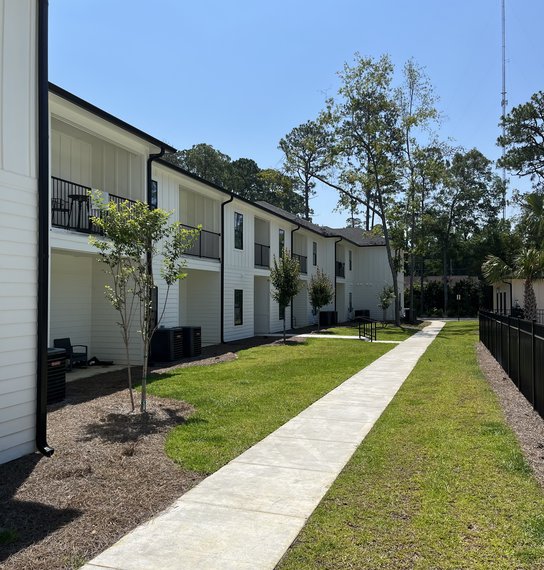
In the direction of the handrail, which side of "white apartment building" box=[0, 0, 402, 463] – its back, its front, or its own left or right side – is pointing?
left

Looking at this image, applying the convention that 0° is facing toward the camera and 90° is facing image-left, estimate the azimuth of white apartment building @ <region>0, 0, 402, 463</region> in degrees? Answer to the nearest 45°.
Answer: approximately 315°

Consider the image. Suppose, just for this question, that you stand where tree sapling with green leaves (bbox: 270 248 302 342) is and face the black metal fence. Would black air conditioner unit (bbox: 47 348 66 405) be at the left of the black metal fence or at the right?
right

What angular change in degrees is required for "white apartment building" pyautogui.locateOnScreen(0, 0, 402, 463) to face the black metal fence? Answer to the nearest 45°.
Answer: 0° — it already faces it

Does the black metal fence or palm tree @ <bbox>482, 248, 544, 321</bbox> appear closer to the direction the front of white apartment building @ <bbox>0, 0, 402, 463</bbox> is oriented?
the black metal fence

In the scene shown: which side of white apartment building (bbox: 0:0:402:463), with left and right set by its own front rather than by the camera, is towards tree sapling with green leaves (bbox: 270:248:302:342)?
front

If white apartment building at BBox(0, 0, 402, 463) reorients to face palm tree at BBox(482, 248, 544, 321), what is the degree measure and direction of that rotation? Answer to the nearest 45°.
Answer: approximately 90° to its left
